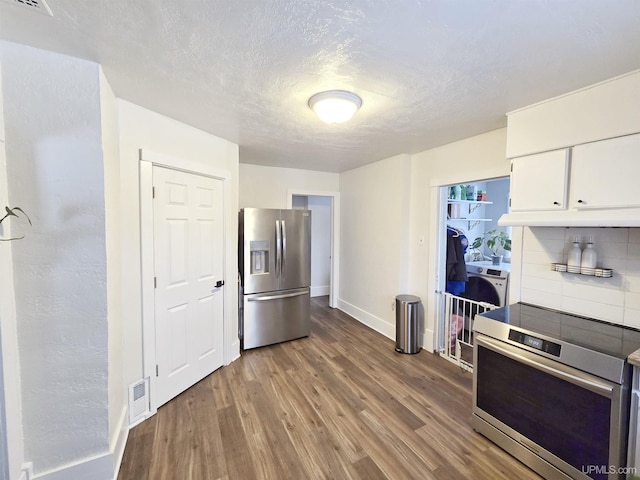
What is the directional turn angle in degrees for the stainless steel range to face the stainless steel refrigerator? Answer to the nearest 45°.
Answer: approximately 45° to its right

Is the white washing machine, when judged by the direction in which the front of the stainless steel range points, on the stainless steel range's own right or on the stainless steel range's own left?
on the stainless steel range's own right

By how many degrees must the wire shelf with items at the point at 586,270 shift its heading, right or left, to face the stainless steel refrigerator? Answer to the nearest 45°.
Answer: approximately 45° to its right

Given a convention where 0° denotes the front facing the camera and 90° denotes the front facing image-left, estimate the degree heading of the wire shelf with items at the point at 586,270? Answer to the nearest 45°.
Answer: approximately 45°

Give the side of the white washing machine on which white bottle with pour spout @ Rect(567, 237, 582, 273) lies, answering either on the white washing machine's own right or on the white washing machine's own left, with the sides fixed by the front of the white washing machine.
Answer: on the white washing machine's own left
